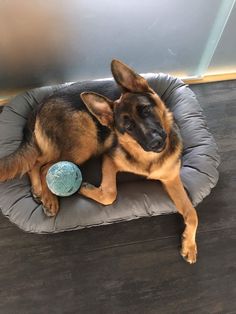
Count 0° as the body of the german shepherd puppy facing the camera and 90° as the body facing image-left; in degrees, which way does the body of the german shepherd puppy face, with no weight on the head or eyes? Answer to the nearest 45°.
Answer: approximately 315°
